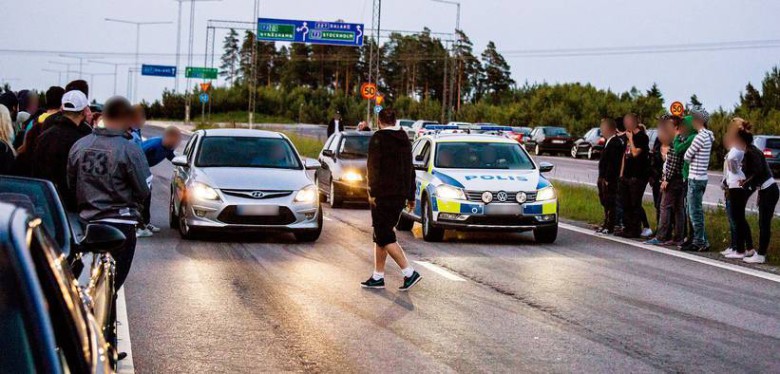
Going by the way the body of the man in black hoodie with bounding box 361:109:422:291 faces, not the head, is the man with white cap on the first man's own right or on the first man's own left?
on the first man's own left

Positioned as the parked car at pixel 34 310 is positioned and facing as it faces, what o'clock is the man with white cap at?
The man with white cap is roughly at 12 o'clock from the parked car.

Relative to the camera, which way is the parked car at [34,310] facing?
away from the camera

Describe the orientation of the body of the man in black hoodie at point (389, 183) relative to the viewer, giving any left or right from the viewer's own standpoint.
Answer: facing away from the viewer and to the left of the viewer

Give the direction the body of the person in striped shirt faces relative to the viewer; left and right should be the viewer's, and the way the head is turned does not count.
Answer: facing to the left of the viewer

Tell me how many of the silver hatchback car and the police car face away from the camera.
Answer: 0

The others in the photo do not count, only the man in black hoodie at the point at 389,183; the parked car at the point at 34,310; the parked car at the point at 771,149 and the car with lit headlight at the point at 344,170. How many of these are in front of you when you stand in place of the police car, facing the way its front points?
2

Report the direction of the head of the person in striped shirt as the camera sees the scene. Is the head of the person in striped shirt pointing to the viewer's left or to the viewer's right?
to the viewer's left

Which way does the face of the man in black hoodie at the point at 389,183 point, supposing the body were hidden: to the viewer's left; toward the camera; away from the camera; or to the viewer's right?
away from the camera

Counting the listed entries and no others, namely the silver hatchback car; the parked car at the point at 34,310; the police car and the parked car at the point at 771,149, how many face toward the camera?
2

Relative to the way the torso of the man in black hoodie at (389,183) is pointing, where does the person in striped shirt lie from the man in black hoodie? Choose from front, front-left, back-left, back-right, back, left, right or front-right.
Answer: right

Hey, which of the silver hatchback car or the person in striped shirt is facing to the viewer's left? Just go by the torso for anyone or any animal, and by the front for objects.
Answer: the person in striped shirt

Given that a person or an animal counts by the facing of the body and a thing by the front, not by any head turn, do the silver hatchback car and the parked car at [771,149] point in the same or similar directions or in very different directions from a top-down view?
very different directions
